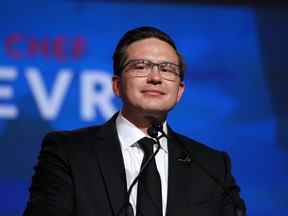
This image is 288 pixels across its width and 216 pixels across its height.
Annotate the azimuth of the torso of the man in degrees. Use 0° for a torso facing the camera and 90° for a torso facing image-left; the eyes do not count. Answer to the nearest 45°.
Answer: approximately 0°
